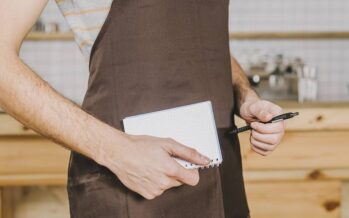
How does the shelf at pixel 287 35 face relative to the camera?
toward the camera

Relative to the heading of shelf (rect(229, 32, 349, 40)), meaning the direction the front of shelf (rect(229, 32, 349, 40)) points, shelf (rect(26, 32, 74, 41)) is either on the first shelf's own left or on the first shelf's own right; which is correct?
on the first shelf's own right

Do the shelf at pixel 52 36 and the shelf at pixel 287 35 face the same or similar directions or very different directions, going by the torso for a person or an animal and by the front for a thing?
same or similar directions

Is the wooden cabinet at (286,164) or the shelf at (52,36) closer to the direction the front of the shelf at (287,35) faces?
the wooden cabinet

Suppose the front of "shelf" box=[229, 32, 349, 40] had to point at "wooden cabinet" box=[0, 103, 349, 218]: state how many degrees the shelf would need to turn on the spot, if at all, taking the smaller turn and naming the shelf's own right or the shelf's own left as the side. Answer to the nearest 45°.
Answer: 0° — it already faces it

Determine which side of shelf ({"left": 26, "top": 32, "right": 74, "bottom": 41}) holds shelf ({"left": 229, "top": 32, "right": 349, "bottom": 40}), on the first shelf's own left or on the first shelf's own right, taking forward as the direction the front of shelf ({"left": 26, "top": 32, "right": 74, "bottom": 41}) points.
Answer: on the first shelf's own left

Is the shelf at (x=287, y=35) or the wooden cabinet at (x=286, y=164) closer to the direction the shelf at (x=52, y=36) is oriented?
the wooden cabinet

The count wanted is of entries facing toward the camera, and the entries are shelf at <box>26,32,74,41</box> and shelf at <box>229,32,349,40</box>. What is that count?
2
